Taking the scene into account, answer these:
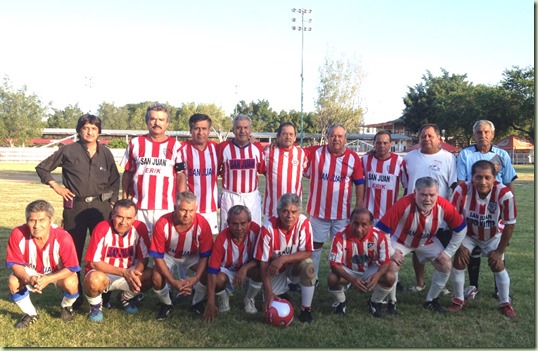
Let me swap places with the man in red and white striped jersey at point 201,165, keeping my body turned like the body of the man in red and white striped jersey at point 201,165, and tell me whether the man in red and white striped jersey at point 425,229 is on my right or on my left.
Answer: on my left

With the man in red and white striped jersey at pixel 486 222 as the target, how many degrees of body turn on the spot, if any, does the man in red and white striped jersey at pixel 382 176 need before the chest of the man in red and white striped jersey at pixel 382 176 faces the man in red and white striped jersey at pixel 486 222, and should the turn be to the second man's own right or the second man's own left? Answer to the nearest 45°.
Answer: approximately 45° to the second man's own left

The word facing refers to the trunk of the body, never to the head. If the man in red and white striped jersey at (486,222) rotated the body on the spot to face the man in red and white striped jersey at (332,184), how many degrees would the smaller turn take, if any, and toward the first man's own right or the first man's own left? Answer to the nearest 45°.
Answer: approximately 90° to the first man's own right

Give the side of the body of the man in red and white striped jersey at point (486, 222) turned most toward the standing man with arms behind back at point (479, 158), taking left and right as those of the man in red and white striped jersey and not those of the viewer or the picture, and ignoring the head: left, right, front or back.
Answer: back

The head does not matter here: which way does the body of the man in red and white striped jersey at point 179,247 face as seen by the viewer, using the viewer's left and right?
facing the viewer

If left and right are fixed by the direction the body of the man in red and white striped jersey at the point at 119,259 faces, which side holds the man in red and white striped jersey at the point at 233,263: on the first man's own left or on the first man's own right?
on the first man's own left

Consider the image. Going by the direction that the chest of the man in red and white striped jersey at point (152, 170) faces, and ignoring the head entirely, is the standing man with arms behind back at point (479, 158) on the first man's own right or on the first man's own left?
on the first man's own left

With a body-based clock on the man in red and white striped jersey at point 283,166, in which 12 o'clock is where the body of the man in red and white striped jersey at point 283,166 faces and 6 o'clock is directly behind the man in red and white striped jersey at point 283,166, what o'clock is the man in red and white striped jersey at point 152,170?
the man in red and white striped jersey at point 152,170 is roughly at 2 o'clock from the man in red and white striped jersey at point 283,166.

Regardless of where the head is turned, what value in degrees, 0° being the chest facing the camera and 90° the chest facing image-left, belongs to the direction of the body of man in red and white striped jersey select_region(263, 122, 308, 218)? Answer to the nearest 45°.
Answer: approximately 0°

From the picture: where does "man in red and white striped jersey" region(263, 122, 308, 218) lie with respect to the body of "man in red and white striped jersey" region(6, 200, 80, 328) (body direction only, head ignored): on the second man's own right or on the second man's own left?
on the second man's own left

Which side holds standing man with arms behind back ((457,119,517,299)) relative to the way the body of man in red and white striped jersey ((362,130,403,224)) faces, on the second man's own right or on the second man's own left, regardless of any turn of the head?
on the second man's own left

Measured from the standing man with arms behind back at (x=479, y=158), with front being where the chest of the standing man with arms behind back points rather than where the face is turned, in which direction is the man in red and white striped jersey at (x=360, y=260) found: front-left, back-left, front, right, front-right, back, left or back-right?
front-right
